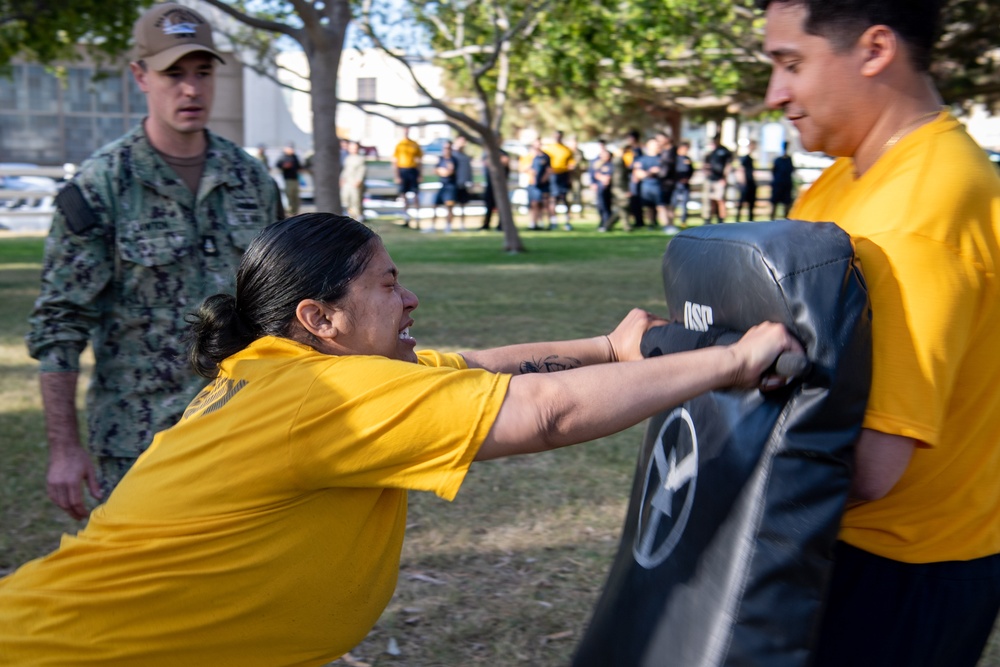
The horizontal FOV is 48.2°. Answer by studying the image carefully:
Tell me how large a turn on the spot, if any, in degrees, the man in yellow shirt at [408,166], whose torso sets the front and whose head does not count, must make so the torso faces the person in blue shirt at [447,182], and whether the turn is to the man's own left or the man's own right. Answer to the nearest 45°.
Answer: approximately 45° to the man's own left

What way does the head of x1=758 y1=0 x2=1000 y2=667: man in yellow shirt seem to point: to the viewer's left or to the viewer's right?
to the viewer's left

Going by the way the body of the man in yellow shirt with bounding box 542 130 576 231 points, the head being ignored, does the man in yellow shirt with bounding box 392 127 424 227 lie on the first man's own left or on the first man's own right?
on the first man's own right

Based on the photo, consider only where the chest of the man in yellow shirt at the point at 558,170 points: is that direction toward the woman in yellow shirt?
yes

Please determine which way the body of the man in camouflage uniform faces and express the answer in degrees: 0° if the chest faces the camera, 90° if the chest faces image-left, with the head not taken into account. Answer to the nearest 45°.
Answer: approximately 315°

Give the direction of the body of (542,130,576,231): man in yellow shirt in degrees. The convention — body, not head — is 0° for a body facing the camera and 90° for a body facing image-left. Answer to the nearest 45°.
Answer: approximately 0°

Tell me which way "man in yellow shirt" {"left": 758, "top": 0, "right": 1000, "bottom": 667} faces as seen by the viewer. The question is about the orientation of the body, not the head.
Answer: to the viewer's left

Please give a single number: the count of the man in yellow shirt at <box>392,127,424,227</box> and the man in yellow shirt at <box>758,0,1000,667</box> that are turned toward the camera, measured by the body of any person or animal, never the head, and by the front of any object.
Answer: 1
